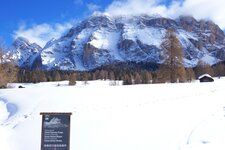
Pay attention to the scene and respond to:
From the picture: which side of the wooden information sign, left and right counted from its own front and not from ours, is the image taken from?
front
